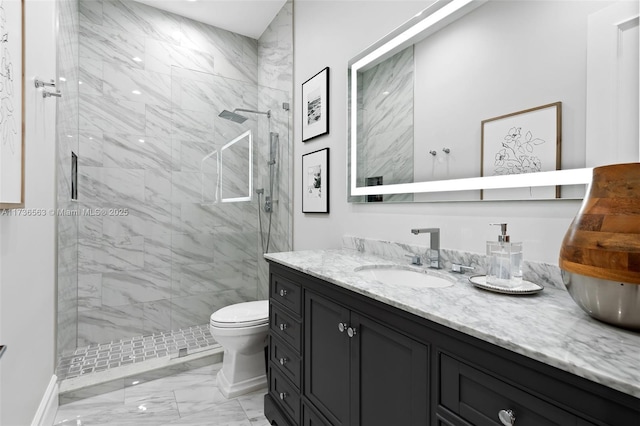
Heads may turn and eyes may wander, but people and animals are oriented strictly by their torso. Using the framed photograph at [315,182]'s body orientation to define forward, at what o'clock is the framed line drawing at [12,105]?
the framed line drawing at [12,105] is roughly at 12 o'clock from the framed photograph at [315,182].

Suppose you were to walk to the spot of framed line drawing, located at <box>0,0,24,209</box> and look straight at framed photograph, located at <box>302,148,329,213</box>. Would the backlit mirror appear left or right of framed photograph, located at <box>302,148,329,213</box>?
right

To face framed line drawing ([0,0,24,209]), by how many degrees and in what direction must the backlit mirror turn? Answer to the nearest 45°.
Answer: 0° — it already faces it

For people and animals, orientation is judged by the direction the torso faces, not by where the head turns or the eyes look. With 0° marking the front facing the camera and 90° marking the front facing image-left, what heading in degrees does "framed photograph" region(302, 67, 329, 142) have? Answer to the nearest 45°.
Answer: approximately 45°
